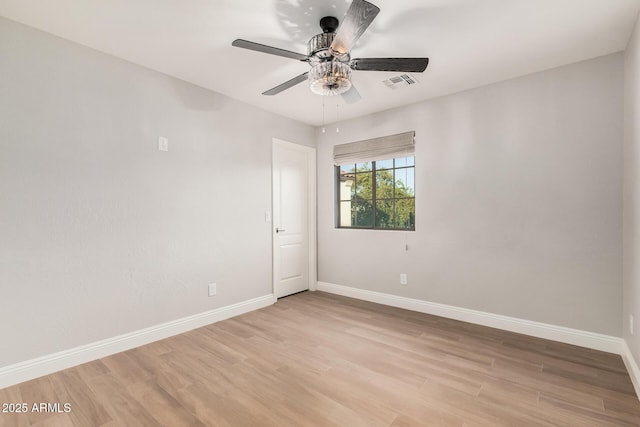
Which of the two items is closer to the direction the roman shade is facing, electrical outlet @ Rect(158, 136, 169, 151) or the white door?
the electrical outlet

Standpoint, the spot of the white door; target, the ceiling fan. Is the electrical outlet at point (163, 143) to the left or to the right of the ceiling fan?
right

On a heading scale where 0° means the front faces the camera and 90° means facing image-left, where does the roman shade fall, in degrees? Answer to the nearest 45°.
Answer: approximately 45°

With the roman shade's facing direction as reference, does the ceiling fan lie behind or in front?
in front

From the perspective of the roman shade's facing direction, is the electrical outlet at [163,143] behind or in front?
in front

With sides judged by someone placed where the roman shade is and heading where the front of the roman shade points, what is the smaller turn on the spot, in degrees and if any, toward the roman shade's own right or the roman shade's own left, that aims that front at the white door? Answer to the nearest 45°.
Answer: approximately 45° to the roman shade's own right

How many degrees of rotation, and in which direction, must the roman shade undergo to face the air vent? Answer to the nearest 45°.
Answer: approximately 45° to its left
